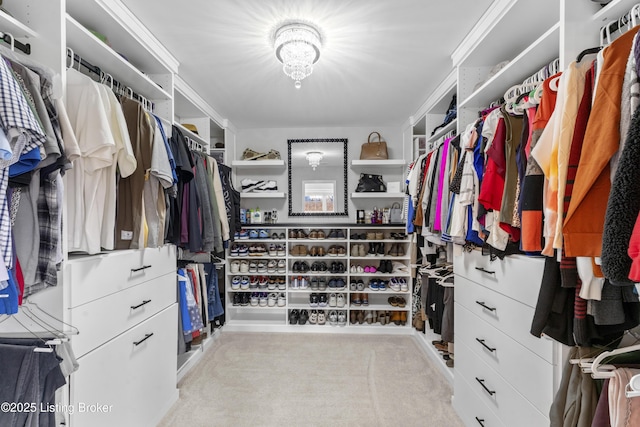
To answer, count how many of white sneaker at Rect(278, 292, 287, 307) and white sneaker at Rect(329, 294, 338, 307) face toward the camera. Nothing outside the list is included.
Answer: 2

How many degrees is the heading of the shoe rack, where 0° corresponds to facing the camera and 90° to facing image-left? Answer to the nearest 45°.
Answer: approximately 0°

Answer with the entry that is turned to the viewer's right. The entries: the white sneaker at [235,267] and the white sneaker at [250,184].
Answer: the white sneaker at [250,184]

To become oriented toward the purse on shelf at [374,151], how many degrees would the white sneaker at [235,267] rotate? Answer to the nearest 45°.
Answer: approximately 90° to its left

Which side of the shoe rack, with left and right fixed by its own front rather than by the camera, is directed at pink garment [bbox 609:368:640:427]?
front
